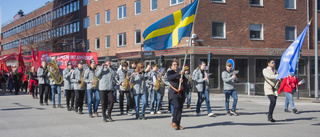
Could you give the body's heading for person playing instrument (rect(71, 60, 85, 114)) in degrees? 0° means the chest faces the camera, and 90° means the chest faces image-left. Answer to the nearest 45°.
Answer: approximately 315°

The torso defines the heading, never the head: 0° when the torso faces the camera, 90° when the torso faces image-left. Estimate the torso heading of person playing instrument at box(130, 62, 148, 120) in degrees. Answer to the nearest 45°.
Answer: approximately 315°

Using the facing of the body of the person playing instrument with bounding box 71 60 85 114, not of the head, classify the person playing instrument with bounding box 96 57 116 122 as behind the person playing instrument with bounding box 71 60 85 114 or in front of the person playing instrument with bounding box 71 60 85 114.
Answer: in front

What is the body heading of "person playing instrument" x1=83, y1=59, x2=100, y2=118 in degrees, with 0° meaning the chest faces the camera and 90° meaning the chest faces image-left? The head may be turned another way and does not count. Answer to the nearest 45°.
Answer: approximately 315°

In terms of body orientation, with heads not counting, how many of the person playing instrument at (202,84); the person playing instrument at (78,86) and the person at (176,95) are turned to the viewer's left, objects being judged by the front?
0

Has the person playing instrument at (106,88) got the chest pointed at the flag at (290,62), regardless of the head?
no

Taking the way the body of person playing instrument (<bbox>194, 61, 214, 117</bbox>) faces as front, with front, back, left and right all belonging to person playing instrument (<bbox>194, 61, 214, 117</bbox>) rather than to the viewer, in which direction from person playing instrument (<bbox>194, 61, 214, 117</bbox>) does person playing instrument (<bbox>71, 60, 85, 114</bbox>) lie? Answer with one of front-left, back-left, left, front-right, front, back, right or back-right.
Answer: back-right

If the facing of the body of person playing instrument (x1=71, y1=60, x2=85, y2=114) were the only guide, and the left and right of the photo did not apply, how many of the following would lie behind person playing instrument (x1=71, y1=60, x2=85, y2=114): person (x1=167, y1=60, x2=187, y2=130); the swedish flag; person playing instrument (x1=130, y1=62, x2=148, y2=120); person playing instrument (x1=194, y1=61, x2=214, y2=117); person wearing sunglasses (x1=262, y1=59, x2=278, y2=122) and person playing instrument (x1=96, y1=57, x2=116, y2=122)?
0

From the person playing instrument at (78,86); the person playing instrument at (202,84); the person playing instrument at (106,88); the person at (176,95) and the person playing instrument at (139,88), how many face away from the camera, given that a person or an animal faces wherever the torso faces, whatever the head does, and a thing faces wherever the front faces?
0

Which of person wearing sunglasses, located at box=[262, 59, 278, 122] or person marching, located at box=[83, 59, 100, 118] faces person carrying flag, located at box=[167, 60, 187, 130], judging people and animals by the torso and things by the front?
person marching, located at box=[83, 59, 100, 118]

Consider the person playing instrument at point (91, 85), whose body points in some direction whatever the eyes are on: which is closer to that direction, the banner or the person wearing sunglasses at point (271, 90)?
the person wearing sunglasses

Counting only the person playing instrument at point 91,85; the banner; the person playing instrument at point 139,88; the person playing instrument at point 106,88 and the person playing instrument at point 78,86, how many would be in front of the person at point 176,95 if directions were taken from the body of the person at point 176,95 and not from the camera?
0

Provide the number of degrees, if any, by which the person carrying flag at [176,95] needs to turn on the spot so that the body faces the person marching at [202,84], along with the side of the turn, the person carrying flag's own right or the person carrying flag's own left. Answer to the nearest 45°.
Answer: approximately 135° to the person carrying flag's own left

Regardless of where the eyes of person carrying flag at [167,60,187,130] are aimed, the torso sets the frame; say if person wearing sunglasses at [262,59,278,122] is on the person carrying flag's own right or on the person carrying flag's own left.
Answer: on the person carrying flag's own left

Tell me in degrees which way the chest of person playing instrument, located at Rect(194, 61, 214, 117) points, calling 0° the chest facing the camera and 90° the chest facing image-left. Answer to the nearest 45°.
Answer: approximately 315°

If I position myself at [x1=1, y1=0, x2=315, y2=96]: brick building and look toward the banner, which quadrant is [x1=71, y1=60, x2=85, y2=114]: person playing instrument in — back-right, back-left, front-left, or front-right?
front-left

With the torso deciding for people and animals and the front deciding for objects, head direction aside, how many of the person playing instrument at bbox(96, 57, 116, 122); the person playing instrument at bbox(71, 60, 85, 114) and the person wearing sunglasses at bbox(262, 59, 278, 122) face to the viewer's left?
0
